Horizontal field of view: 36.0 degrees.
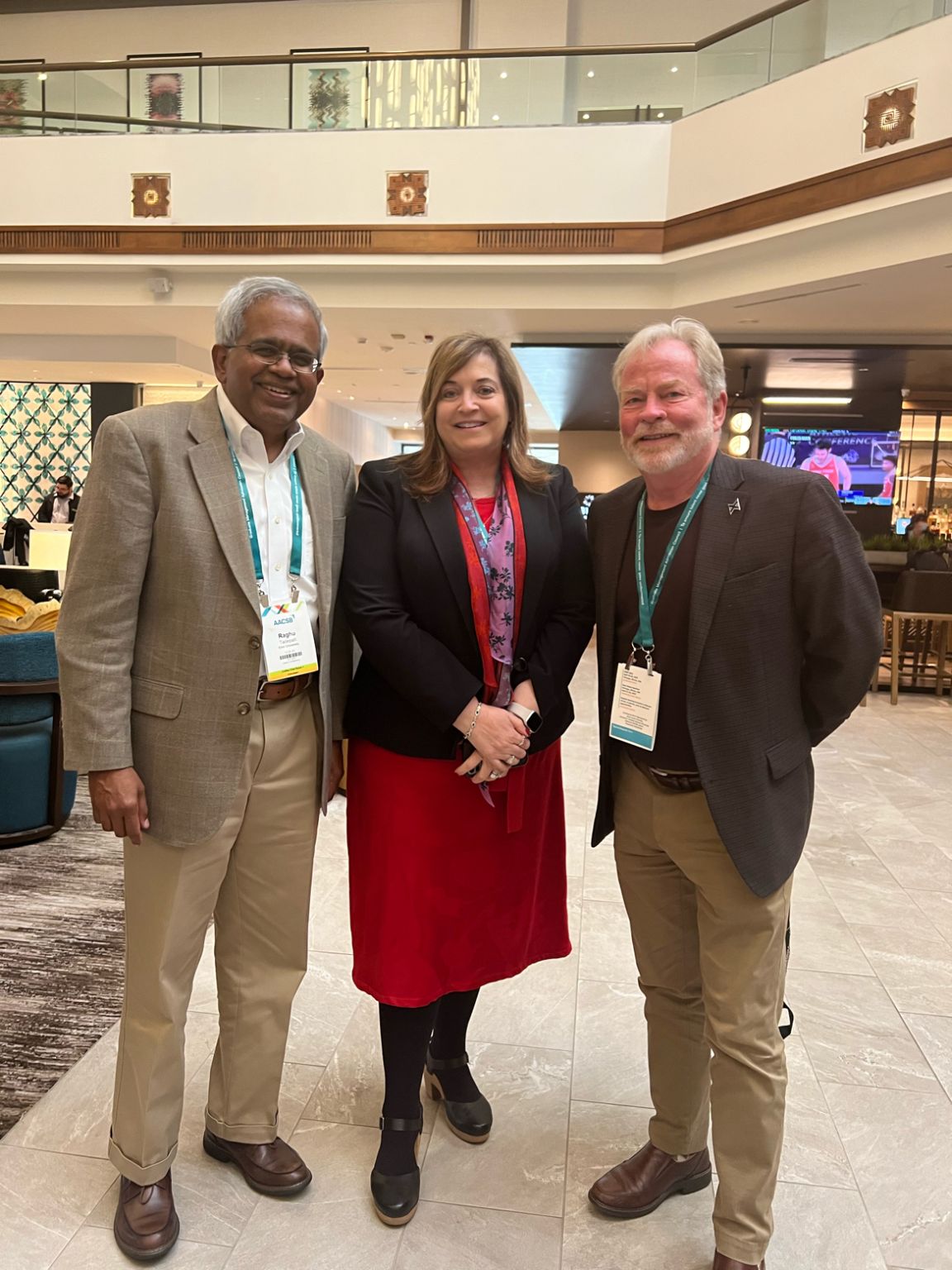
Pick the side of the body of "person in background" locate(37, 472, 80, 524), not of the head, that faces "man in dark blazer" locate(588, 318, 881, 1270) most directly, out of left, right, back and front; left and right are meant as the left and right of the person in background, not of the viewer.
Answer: front

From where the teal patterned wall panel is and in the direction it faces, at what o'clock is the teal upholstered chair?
The teal upholstered chair is roughly at 12 o'clock from the teal patterned wall panel.

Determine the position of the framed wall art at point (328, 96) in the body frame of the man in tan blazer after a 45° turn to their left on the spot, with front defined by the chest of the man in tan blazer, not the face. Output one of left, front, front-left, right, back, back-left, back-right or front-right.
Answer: left

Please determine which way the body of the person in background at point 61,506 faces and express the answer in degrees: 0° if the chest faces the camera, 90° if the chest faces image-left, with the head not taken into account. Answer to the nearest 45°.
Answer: approximately 0°

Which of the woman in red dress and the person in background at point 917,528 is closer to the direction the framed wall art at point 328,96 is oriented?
the woman in red dress

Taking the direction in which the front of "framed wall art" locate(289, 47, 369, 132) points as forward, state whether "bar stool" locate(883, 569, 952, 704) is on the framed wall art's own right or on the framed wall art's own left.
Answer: on the framed wall art's own left

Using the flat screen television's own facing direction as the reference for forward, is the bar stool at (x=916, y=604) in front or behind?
in front

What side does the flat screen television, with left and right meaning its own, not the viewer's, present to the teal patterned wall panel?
right

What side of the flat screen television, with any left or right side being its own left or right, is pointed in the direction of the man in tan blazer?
front

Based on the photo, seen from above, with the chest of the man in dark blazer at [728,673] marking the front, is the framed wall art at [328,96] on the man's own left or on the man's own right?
on the man's own right

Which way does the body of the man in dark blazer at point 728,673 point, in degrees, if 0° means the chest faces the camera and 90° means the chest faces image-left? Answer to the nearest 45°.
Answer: approximately 45°
